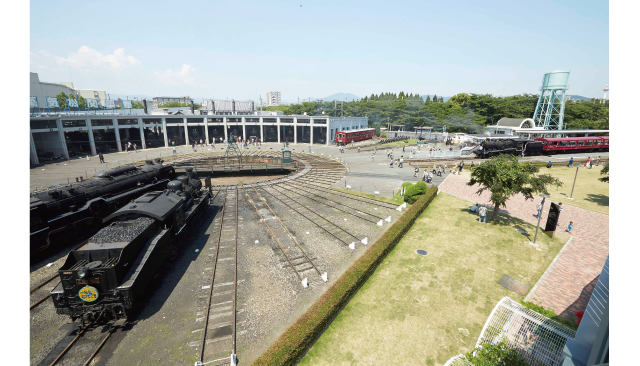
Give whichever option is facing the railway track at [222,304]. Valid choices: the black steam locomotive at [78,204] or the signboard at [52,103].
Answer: the signboard

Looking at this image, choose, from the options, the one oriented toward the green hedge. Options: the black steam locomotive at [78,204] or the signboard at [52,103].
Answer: the signboard
